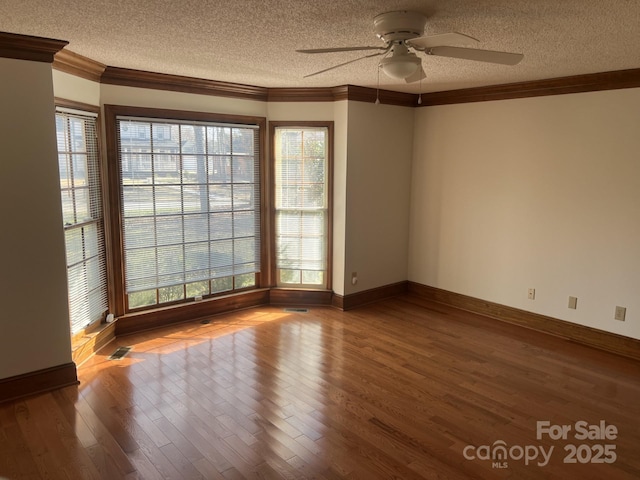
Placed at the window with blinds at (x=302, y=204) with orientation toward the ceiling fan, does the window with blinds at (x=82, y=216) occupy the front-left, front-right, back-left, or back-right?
front-right

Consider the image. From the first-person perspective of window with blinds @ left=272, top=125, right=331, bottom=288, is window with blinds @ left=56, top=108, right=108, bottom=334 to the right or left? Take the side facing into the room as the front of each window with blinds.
on its right

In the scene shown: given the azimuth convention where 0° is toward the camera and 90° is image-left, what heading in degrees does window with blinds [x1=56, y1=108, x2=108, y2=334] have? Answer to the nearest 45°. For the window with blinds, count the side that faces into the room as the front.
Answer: approximately 315°

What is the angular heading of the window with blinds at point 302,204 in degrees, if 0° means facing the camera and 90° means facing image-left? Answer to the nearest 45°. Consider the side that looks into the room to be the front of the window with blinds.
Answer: approximately 0°

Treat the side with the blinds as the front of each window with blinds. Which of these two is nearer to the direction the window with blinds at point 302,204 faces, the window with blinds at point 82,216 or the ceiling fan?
the ceiling fan

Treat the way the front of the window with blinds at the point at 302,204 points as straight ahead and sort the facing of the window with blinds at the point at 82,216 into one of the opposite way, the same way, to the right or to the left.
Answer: to the left

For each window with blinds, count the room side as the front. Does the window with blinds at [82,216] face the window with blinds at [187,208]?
no

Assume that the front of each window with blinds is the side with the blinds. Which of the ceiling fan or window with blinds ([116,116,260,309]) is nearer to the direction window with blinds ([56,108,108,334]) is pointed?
the ceiling fan

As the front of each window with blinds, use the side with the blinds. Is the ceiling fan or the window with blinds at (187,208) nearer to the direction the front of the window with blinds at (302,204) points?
the ceiling fan

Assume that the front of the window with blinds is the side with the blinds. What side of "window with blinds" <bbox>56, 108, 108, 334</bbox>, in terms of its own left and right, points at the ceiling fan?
front

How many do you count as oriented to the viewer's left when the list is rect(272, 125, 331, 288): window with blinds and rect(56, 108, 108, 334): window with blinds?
0

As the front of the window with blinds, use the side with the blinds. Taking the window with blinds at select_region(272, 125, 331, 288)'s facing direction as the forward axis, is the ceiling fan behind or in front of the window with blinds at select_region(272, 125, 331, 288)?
in front

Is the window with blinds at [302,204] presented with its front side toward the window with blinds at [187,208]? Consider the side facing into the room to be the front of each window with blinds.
no
